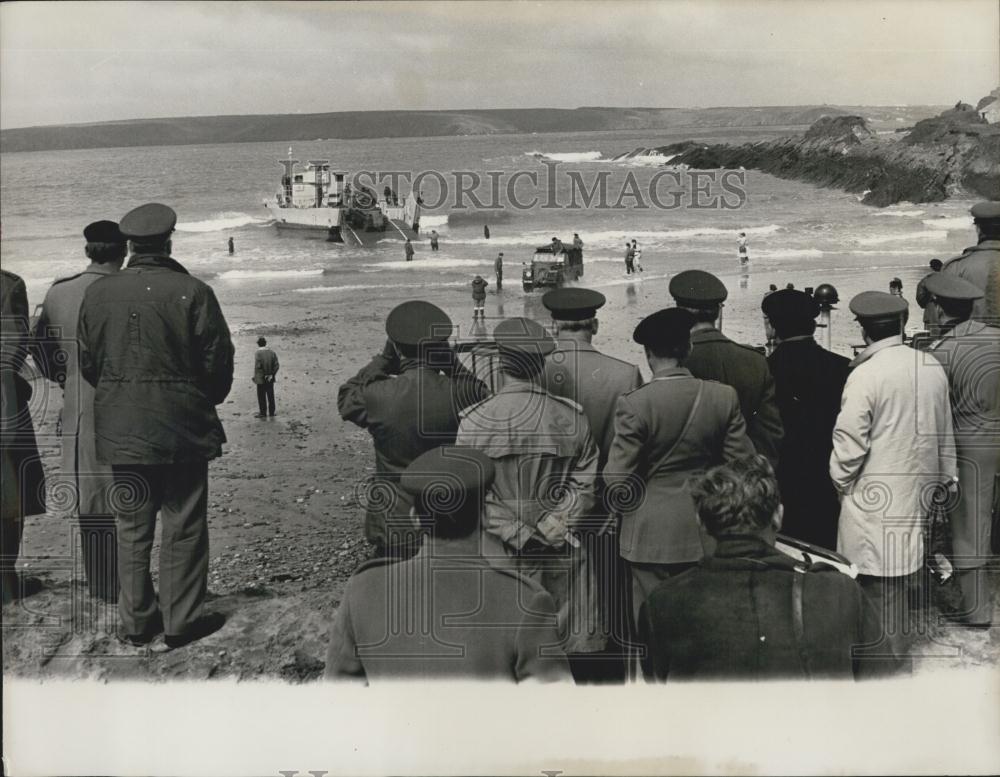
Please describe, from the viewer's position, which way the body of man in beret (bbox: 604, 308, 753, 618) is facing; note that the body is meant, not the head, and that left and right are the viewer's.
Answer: facing away from the viewer

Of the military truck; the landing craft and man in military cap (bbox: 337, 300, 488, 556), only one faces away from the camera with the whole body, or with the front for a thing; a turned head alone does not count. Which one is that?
the man in military cap

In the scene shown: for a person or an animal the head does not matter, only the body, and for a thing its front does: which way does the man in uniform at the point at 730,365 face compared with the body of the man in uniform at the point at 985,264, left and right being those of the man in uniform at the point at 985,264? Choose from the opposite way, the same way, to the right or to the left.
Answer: the same way

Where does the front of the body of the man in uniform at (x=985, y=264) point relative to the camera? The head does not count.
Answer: away from the camera

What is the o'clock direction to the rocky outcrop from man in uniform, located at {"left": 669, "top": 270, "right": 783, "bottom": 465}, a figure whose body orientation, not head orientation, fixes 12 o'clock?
The rocky outcrop is roughly at 1 o'clock from the man in uniform.

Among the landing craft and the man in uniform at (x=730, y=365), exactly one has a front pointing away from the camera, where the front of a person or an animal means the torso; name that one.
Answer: the man in uniform

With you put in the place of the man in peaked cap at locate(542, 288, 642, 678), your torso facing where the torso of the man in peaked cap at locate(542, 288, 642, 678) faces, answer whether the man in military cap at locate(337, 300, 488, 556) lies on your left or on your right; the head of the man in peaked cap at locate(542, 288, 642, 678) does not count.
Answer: on your left

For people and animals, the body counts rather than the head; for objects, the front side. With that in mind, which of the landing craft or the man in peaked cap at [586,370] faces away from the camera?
the man in peaked cap

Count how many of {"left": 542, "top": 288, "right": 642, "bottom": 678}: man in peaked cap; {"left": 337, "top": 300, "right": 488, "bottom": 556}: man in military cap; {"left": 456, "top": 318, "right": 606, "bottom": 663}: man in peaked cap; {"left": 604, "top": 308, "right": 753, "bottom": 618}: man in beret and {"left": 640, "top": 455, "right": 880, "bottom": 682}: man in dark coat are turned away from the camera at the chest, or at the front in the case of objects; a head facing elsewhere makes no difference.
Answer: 5

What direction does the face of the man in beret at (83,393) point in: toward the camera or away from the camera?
away from the camera

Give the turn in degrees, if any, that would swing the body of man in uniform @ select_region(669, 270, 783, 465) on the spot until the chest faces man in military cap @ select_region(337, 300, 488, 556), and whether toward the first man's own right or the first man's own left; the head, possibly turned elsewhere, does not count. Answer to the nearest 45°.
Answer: approximately 90° to the first man's own left

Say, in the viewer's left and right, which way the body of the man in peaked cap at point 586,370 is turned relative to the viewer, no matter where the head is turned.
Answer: facing away from the viewer

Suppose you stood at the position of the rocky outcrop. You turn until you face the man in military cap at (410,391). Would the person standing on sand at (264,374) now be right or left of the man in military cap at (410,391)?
right

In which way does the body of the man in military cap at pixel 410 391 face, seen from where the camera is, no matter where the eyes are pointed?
away from the camera

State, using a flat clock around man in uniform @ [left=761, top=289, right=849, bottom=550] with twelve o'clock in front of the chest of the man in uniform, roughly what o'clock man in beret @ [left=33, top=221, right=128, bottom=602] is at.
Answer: The man in beret is roughly at 10 o'clock from the man in uniform.

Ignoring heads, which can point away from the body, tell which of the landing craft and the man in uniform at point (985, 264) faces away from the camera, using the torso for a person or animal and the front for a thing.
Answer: the man in uniform

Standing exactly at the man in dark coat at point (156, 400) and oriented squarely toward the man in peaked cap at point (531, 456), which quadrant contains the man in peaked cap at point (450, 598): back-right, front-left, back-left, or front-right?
front-right

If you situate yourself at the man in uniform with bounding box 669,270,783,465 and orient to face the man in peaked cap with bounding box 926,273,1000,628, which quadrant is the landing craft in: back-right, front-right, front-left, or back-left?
back-left
